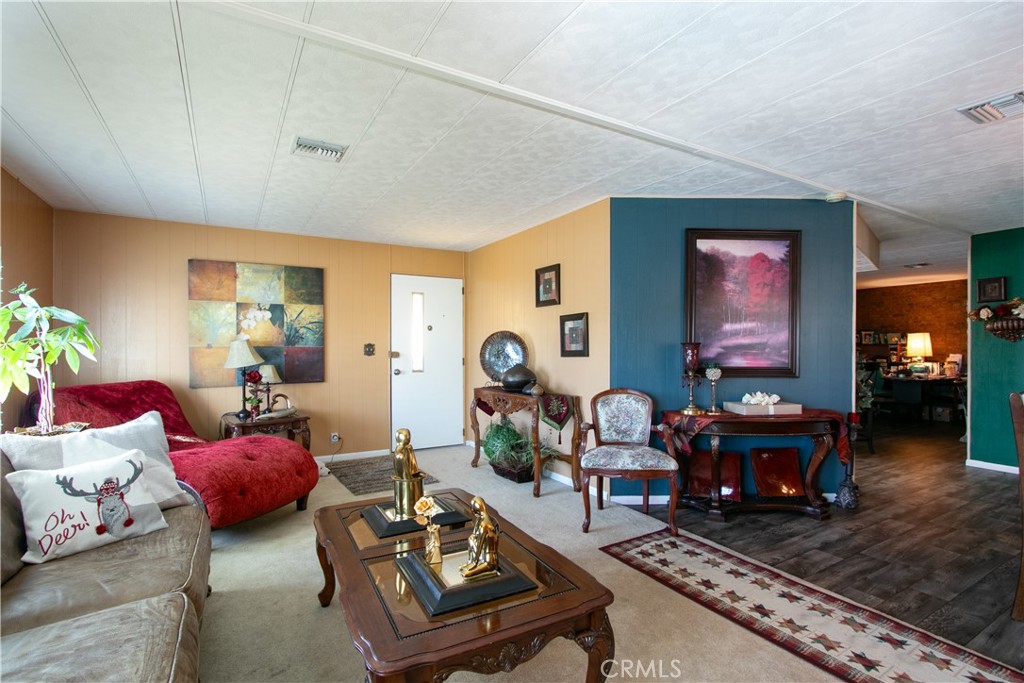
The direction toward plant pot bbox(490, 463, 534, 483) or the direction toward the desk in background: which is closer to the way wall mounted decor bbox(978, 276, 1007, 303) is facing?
the plant pot

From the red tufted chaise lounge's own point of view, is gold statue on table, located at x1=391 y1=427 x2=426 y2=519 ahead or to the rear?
ahead

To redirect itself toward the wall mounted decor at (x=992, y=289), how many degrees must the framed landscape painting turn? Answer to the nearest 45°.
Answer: approximately 135° to its left

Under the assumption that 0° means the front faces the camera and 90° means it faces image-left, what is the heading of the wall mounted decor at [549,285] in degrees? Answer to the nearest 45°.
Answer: approximately 45°

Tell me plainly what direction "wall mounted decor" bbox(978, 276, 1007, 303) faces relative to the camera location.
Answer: facing the viewer

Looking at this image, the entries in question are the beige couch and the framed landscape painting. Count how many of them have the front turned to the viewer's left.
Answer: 0

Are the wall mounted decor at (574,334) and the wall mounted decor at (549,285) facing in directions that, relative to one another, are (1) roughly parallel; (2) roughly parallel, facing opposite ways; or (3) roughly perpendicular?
roughly parallel

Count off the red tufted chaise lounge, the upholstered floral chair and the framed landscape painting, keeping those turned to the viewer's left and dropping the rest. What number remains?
0

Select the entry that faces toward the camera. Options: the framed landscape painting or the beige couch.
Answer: the framed landscape painting

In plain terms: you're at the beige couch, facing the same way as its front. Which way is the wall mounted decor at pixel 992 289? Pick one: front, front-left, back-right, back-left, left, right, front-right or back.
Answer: front

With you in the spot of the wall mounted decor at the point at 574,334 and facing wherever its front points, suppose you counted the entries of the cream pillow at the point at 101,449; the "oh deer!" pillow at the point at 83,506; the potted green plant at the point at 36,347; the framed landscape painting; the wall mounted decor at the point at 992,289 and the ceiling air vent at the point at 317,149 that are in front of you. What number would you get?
4

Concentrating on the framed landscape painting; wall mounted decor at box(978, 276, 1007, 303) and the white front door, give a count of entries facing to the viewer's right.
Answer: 0

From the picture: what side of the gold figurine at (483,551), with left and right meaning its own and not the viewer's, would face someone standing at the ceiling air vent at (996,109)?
back

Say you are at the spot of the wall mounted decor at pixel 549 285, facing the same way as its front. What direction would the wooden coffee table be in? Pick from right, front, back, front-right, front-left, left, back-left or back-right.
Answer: front-left

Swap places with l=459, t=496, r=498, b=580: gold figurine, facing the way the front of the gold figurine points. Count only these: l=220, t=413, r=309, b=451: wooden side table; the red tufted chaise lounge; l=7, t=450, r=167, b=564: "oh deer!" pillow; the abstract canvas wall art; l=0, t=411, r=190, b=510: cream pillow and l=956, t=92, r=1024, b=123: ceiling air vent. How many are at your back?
1

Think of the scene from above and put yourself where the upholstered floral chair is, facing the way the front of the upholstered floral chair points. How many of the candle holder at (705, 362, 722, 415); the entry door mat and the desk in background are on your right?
1

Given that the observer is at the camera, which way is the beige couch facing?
facing to the right of the viewer

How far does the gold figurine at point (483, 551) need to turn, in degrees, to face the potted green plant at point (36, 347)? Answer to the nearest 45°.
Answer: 0° — it already faces it

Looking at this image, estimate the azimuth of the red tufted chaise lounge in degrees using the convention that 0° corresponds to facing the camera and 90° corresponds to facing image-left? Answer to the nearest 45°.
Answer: approximately 315°
